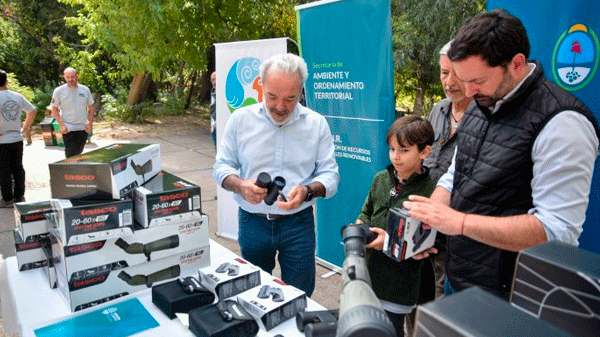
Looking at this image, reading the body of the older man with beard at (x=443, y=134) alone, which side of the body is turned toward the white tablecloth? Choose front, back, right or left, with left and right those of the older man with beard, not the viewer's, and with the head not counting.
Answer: front

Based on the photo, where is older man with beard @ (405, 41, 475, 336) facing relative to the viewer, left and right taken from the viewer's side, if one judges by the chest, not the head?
facing the viewer and to the left of the viewer

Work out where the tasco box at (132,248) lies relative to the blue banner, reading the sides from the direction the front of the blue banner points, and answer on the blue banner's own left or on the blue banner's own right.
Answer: on the blue banner's own right

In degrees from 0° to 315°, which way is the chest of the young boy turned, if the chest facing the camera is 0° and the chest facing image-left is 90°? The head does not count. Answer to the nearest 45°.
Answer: approximately 45°

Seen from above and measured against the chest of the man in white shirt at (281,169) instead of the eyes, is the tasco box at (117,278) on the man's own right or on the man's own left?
on the man's own right

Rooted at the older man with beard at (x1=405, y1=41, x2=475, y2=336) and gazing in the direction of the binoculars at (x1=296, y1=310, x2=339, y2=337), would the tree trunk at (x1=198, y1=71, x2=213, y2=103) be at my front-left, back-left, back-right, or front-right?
back-right

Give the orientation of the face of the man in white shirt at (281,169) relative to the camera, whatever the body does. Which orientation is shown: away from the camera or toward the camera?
toward the camera

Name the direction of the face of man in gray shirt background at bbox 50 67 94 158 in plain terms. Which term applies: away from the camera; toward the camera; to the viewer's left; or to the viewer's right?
toward the camera

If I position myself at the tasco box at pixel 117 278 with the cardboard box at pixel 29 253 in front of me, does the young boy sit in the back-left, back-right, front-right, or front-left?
back-right

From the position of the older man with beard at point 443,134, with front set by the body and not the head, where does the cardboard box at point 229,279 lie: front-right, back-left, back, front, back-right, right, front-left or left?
front

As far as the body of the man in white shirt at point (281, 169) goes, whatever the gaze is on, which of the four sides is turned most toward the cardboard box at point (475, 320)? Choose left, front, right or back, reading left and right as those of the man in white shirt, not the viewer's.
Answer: front

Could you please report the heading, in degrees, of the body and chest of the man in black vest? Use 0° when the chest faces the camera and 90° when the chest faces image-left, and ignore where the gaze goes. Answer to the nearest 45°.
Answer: approximately 45°

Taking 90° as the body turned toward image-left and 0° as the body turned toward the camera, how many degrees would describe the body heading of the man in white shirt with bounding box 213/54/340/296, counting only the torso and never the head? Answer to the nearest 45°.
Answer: approximately 0°

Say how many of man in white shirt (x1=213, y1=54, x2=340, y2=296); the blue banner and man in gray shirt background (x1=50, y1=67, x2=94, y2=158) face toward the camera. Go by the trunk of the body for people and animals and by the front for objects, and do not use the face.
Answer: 3

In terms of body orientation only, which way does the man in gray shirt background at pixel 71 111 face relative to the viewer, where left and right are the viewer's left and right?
facing the viewer

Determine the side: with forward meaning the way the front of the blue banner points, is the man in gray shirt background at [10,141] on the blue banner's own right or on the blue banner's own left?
on the blue banner's own right

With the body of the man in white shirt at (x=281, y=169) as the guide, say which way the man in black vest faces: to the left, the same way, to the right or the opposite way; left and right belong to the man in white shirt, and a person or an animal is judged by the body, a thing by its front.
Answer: to the right
